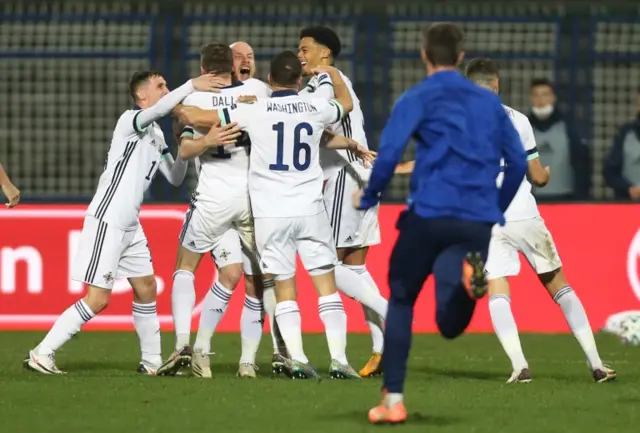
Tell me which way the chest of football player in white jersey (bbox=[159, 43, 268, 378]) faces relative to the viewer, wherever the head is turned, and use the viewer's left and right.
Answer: facing away from the viewer

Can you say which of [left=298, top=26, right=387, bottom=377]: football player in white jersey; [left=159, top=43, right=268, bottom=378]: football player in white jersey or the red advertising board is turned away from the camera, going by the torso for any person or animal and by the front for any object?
[left=159, top=43, right=268, bottom=378]: football player in white jersey

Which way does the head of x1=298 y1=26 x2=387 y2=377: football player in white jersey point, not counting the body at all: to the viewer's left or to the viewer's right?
to the viewer's left

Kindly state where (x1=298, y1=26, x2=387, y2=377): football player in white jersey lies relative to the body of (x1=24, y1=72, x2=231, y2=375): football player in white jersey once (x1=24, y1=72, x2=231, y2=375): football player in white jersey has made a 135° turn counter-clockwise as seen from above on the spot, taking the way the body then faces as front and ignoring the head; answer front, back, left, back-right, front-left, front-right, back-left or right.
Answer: right

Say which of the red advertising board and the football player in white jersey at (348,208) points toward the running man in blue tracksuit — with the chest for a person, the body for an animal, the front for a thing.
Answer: the red advertising board

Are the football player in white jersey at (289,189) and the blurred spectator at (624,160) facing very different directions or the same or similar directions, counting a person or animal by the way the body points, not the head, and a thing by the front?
very different directions

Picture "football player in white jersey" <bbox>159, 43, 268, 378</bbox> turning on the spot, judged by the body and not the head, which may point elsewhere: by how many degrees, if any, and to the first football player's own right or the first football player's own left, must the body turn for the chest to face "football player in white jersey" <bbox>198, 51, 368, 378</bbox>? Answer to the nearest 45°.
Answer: approximately 135° to the first football player's own right

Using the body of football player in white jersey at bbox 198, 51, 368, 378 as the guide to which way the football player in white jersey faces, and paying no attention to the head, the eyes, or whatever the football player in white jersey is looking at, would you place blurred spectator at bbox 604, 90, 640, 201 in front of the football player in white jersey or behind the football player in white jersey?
in front
